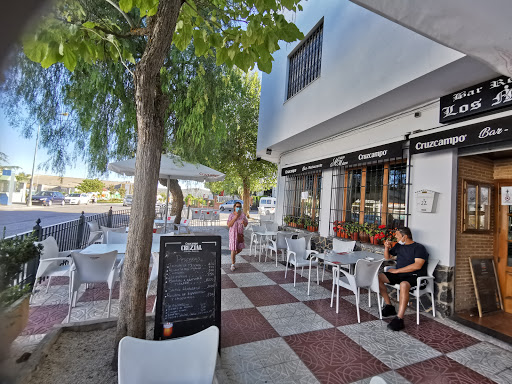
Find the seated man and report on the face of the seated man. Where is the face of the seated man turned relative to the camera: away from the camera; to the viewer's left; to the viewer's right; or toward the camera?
to the viewer's left

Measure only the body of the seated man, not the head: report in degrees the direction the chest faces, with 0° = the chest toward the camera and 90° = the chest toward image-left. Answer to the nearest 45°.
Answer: approximately 45°

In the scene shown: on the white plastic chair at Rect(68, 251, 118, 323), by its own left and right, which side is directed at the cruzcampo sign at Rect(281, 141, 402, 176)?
right

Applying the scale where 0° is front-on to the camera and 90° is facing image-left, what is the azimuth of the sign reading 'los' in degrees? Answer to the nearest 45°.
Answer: approximately 45°

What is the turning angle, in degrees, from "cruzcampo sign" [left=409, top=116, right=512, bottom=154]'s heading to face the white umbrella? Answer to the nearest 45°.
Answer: approximately 45° to its right

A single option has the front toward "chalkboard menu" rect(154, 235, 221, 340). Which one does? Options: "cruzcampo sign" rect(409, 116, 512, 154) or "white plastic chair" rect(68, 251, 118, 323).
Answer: the cruzcampo sign

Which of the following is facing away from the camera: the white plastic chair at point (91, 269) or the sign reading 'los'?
the white plastic chair

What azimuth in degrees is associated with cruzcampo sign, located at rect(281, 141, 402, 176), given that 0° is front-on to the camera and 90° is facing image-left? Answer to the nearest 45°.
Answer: approximately 45°

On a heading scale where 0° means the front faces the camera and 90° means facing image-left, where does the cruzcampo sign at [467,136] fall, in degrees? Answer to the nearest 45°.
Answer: approximately 45°
